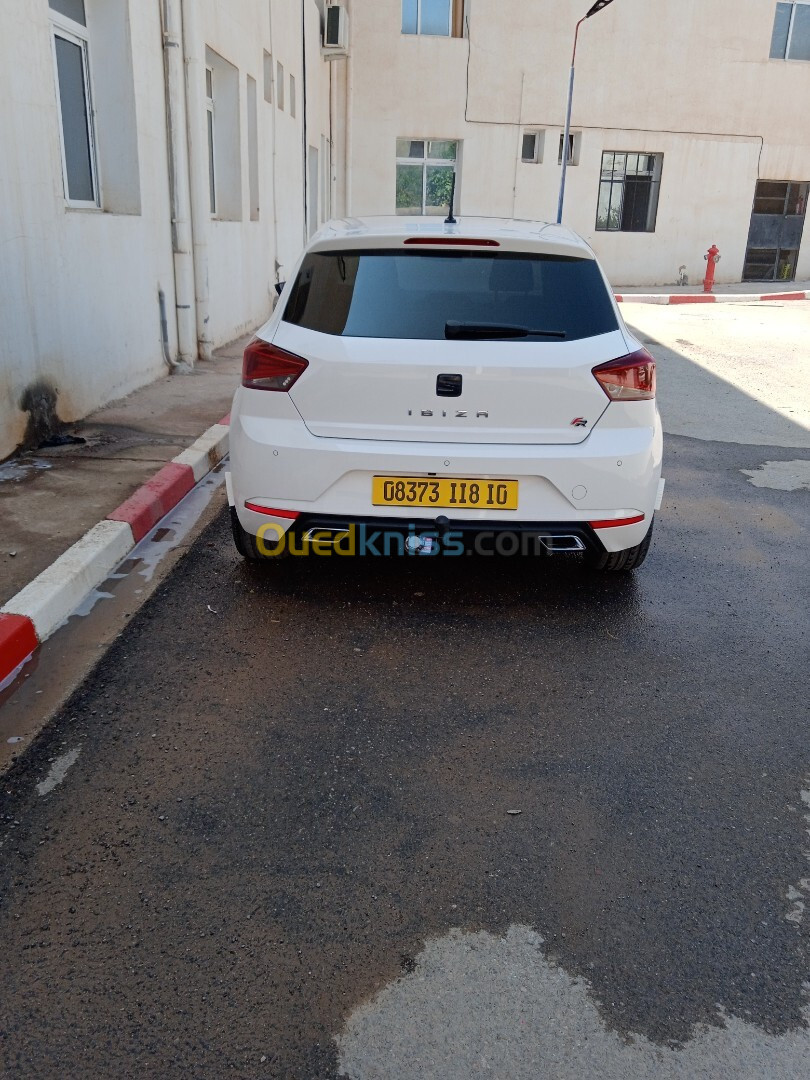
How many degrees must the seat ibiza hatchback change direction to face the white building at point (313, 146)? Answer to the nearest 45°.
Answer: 0° — it already faces it

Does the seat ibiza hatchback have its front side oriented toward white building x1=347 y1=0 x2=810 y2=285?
yes

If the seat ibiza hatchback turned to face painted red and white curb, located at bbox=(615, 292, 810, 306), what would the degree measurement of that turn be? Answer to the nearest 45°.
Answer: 0° — it already faces it

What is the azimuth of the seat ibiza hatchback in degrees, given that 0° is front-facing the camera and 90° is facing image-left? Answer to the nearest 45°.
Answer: approximately 180°

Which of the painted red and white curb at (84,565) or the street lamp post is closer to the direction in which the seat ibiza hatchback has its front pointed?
the street lamp post

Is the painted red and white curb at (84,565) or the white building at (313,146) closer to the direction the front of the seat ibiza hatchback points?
the white building

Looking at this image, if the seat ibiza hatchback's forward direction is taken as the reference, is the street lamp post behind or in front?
in front
